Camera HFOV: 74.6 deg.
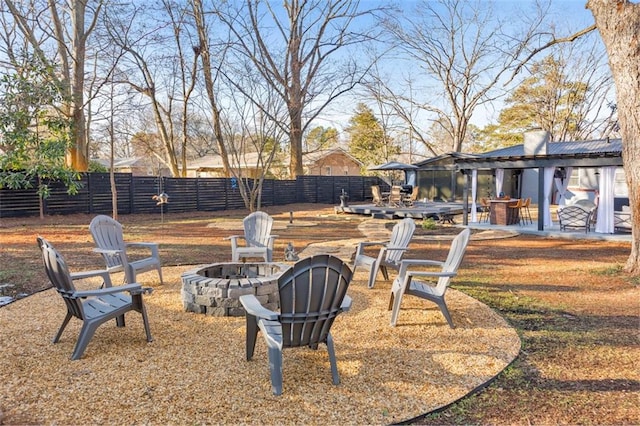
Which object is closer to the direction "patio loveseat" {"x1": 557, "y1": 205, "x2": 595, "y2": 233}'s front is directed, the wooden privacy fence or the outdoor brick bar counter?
the outdoor brick bar counter

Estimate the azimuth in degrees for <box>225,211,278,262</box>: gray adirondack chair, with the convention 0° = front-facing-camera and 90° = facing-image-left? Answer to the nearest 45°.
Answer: approximately 0°

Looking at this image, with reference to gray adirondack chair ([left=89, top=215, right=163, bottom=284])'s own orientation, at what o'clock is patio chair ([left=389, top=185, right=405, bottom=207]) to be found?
The patio chair is roughly at 9 o'clock from the gray adirondack chair.

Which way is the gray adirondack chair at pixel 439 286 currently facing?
to the viewer's left

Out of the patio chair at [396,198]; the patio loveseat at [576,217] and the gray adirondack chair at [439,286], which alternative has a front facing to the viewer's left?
the gray adirondack chair

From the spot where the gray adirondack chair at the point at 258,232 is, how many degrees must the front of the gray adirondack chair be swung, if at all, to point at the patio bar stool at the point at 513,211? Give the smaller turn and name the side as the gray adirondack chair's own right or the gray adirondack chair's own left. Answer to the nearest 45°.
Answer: approximately 135° to the gray adirondack chair's own left

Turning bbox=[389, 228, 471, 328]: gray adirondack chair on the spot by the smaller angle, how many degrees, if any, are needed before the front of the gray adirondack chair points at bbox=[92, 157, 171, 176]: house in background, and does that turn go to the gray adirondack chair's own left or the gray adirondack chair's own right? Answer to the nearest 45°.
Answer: approximately 45° to the gray adirondack chair's own right
